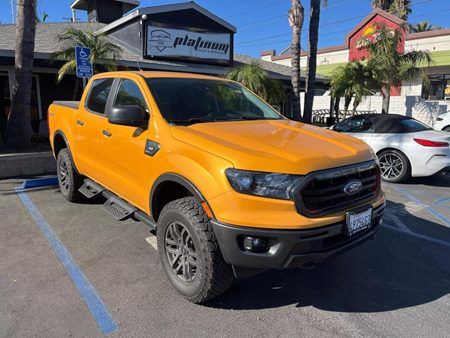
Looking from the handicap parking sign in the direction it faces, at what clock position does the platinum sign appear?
The platinum sign is roughly at 7 o'clock from the handicap parking sign.

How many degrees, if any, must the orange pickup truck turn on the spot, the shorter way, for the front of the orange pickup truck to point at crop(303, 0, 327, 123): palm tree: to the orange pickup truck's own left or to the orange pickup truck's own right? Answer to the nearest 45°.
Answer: approximately 135° to the orange pickup truck's own left

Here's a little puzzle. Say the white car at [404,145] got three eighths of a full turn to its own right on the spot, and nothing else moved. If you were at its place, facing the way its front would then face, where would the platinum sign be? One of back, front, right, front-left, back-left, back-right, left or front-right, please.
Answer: back-left

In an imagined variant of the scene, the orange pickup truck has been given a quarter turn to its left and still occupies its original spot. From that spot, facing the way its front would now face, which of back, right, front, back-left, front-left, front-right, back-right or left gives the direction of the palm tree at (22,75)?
left

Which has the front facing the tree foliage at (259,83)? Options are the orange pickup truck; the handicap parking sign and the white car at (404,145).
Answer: the white car

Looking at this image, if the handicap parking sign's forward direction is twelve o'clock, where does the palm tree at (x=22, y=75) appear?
The palm tree is roughly at 4 o'clock from the handicap parking sign.

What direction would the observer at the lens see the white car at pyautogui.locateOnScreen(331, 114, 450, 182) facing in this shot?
facing away from the viewer and to the left of the viewer

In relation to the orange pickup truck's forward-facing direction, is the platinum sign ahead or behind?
behind

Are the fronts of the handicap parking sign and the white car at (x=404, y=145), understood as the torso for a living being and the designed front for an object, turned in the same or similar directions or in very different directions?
very different directions

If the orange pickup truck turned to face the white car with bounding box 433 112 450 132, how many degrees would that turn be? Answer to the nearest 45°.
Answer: approximately 90° to its left

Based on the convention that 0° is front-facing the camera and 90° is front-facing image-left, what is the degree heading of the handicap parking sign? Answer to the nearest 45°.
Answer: approximately 0°

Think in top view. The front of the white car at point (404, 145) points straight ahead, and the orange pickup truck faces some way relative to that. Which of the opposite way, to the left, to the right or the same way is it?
the opposite way

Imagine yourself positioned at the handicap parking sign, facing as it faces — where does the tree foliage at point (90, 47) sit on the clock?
The tree foliage is roughly at 6 o'clock from the handicap parking sign.

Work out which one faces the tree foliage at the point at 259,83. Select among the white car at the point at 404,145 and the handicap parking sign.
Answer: the white car

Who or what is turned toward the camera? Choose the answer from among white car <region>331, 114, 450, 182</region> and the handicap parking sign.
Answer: the handicap parking sign

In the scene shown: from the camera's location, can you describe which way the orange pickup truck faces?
facing the viewer and to the right of the viewer

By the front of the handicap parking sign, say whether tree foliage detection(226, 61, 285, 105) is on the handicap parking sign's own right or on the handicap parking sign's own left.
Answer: on the handicap parking sign's own left

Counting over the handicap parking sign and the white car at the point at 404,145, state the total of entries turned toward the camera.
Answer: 1

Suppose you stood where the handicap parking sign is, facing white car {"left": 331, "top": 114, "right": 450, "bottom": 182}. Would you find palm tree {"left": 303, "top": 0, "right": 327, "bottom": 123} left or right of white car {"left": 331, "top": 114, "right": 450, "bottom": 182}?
left
